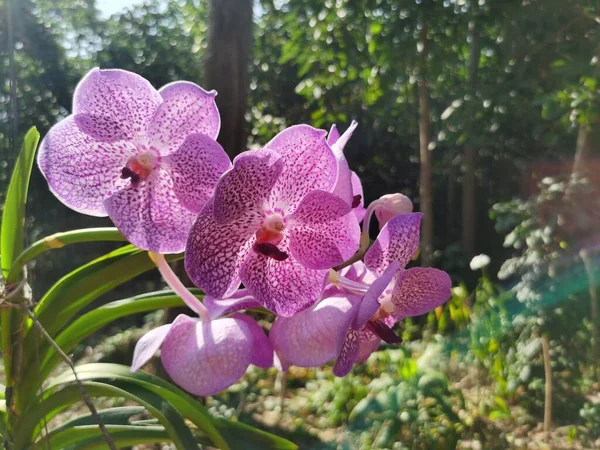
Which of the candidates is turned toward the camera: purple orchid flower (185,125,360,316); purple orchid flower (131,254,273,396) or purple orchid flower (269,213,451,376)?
purple orchid flower (185,125,360,316)

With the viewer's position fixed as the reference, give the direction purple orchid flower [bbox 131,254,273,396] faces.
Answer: facing away from the viewer

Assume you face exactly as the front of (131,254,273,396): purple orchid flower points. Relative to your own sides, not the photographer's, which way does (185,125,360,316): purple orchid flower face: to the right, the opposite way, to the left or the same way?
the opposite way

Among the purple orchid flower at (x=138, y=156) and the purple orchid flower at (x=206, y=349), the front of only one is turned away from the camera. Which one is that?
the purple orchid flower at (x=206, y=349)

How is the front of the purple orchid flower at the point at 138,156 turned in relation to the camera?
facing the viewer

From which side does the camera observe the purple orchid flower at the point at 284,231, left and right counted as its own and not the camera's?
front

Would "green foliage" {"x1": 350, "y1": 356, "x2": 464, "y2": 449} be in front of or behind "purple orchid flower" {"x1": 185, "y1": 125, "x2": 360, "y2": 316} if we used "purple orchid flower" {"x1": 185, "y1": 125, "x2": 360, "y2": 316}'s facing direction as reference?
behind

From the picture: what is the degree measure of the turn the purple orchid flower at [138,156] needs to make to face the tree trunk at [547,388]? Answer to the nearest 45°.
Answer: approximately 135° to its left
